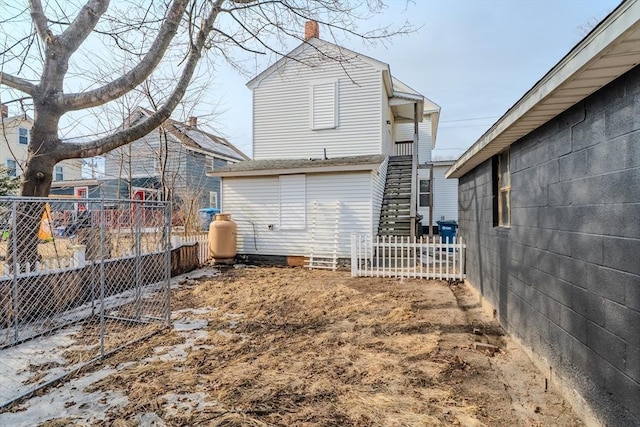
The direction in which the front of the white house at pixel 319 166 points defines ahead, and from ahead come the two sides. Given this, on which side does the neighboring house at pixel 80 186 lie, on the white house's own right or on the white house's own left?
on the white house's own left

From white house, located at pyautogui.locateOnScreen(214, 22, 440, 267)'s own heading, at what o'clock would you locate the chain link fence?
The chain link fence is roughly at 7 o'clock from the white house.

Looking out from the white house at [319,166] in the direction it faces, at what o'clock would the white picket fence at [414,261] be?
The white picket fence is roughly at 5 o'clock from the white house.

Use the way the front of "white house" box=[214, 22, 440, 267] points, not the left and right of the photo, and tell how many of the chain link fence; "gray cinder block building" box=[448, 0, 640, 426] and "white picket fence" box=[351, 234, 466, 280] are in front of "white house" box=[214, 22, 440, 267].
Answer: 0

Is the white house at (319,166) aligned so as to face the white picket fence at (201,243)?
no

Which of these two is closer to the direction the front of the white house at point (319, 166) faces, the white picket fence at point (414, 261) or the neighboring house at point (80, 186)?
the neighboring house

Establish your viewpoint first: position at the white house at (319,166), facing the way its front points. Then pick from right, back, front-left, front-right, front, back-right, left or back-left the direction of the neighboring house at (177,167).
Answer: front-left

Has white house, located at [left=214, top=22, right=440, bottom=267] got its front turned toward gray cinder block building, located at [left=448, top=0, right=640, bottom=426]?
no

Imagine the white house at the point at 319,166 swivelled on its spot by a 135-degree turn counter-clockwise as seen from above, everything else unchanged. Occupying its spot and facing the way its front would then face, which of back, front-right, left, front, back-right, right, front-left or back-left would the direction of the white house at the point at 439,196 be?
back

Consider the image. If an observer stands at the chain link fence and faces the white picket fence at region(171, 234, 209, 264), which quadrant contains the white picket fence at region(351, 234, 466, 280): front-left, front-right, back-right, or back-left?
front-right

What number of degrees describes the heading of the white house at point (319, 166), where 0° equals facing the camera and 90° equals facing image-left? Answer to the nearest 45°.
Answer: approximately 180°
